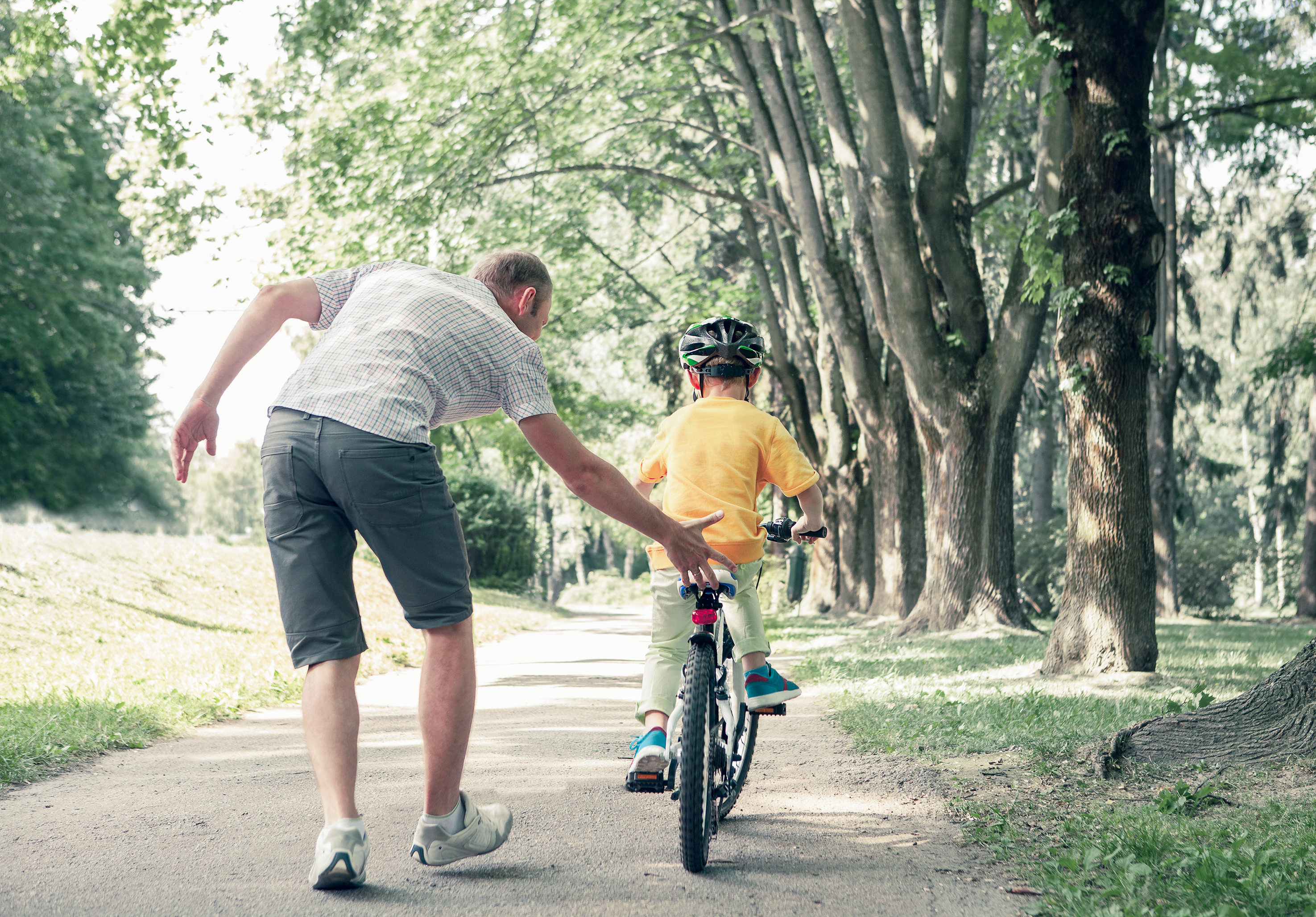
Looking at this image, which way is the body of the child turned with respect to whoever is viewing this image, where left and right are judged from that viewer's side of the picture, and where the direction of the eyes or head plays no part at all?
facing away from the viewer

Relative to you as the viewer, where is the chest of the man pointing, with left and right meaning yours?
facing away from the viewer and to the right of the viewer

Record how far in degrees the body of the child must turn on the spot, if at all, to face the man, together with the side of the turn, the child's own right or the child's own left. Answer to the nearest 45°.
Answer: approximately 135° to the child's own left

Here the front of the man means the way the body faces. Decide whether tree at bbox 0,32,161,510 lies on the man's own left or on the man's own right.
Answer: on the man's own left

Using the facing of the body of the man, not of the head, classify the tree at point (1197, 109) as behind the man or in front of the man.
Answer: in front

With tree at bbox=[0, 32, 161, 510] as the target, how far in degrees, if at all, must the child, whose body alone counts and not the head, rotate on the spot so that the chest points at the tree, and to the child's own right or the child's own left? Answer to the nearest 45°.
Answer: approximately 45° to the child's own left

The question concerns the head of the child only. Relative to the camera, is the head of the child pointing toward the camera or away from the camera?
away from the camera

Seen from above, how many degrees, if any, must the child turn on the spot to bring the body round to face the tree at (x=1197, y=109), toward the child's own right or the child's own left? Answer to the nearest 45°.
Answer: approximately 45° to the child's own right

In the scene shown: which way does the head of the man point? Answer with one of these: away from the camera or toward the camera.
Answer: away from the camera

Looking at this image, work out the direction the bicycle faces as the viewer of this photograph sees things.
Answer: facing away from the viewer

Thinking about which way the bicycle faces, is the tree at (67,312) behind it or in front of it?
in front

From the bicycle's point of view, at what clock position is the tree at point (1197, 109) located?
The tree is roughly at 1 o'clock from the bicycle.
